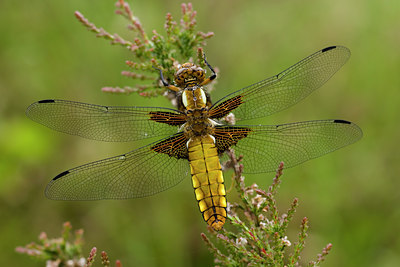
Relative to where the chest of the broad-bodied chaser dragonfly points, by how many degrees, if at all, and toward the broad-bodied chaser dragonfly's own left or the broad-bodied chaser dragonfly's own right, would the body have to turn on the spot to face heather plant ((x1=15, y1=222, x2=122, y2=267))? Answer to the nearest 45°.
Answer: approximately 135° to the broad-bodied chaser dragonfly's own left

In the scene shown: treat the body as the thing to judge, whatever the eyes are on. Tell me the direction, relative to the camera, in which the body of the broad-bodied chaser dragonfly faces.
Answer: away from the camera
